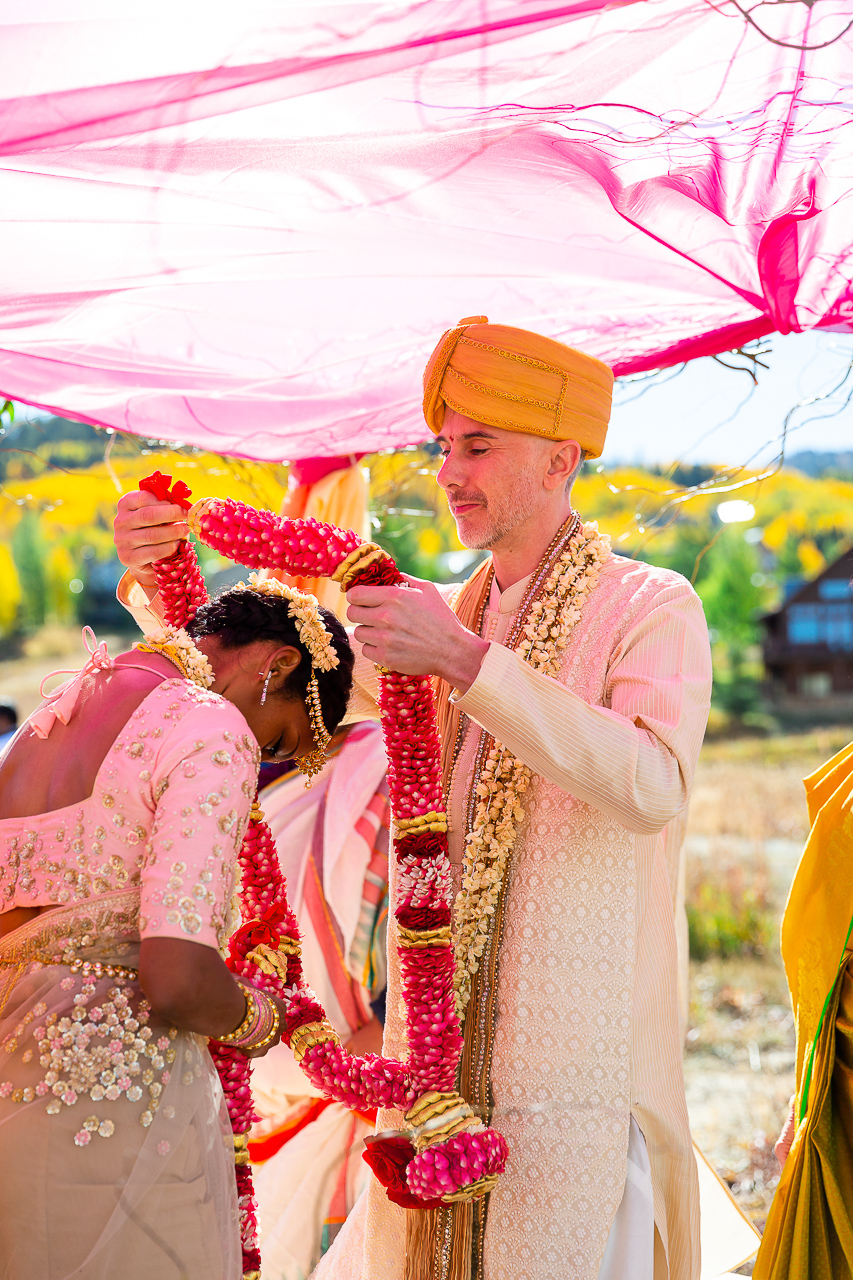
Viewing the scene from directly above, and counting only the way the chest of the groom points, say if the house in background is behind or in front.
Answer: behind

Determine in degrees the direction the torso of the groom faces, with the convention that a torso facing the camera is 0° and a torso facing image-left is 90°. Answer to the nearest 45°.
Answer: approximately 45°

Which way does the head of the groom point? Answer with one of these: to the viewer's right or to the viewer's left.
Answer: to the viewer's left

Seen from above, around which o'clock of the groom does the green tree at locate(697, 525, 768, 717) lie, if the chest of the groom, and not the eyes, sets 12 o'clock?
The green tree is roughly at 5 o'clock from the groom.

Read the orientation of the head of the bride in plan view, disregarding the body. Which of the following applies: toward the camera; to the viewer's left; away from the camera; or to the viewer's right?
to the viewer's right

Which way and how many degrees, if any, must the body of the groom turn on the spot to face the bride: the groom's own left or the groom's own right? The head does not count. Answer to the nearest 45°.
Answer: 0° — they already face them
